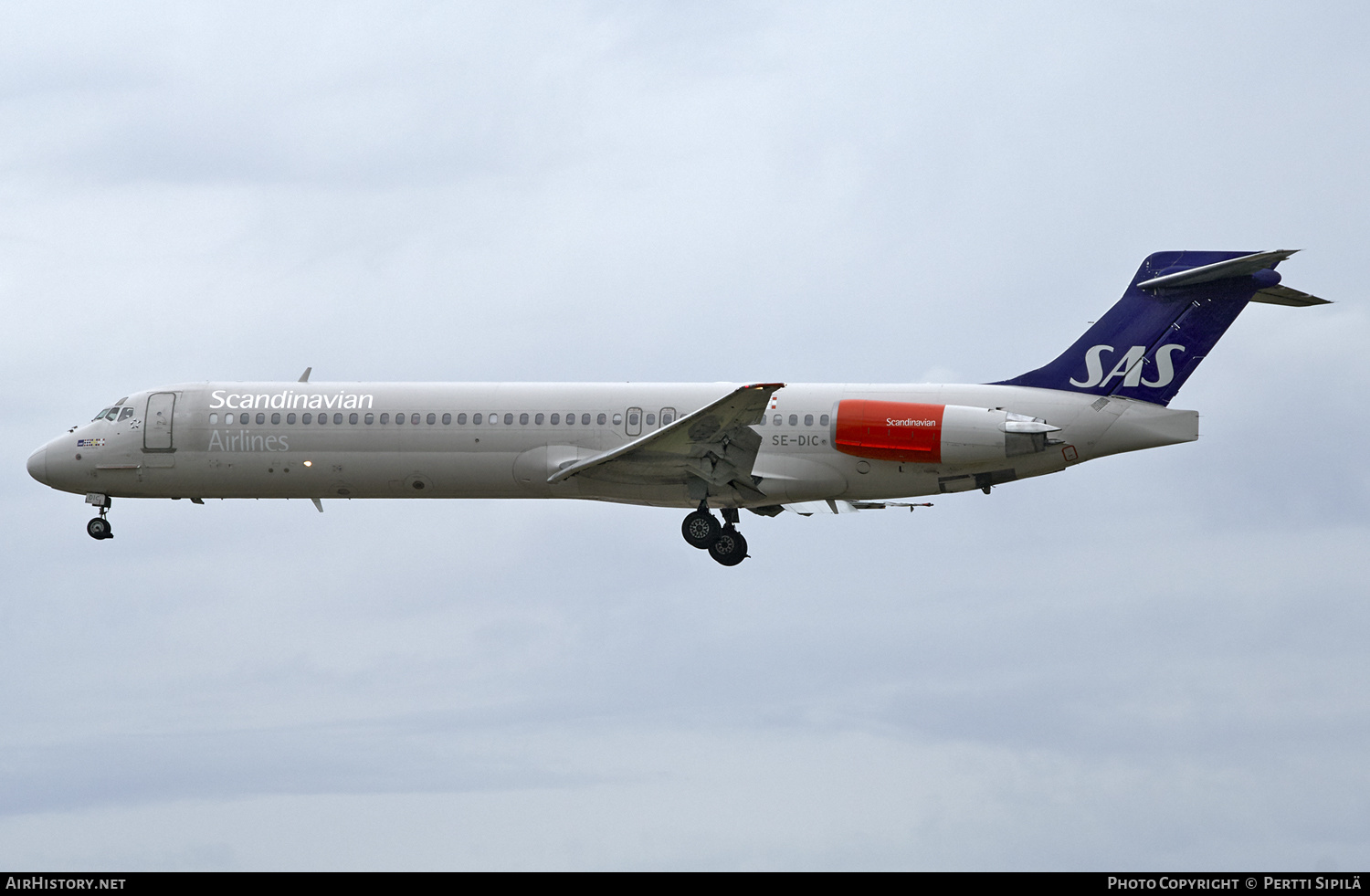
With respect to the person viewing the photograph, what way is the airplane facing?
facing to the left of the viewer
